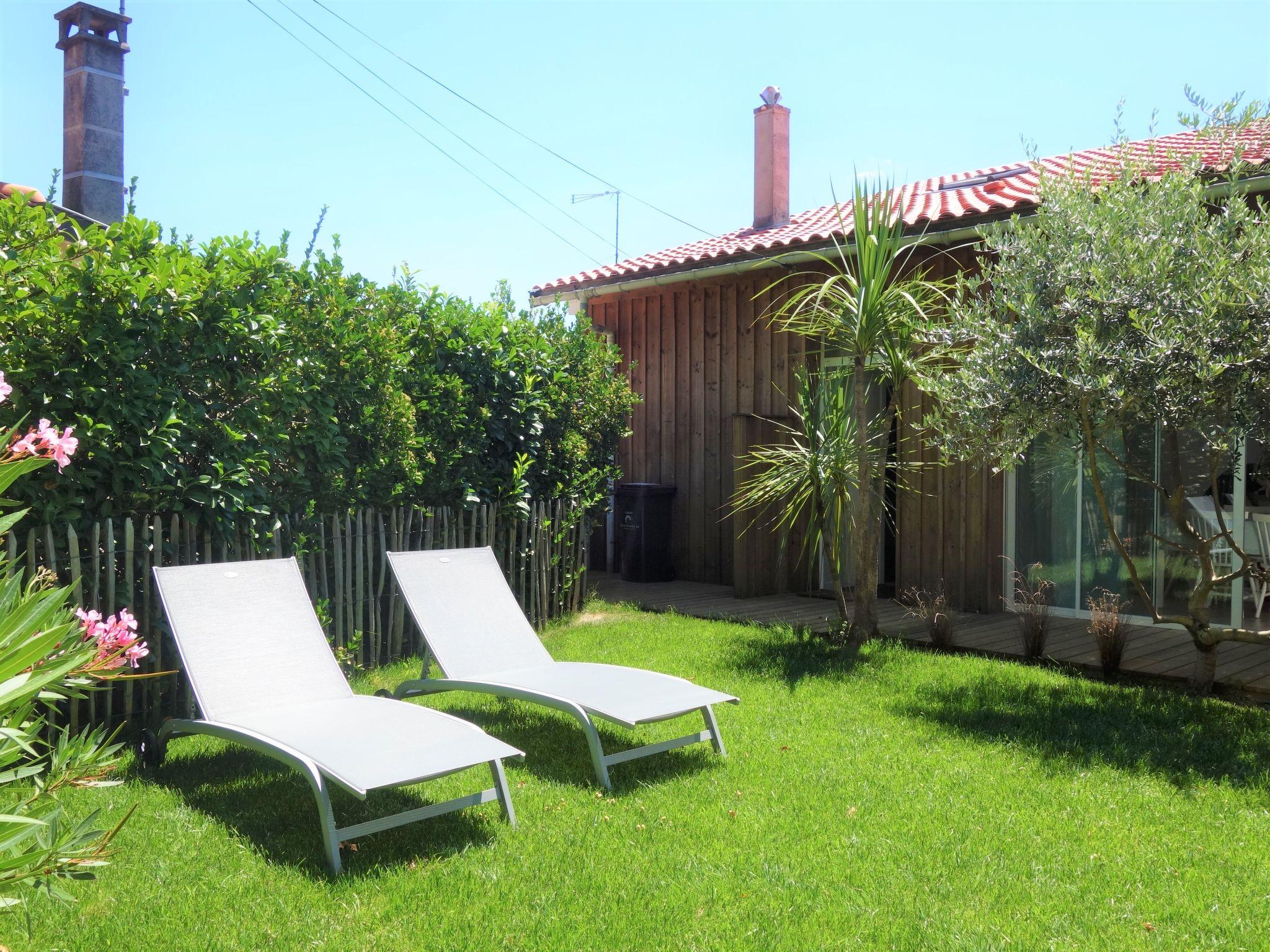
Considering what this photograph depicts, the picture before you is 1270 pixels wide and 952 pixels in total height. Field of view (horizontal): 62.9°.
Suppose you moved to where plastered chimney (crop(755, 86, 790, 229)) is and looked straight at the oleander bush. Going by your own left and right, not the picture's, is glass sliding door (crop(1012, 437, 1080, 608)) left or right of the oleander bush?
left

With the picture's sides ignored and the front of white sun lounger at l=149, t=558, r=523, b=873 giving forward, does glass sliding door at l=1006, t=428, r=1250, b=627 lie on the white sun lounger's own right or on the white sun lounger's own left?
on the white sun lounger's own left

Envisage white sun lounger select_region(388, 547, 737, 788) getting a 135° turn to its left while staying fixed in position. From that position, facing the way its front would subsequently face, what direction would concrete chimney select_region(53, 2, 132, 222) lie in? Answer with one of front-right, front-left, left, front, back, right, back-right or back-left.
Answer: front-left

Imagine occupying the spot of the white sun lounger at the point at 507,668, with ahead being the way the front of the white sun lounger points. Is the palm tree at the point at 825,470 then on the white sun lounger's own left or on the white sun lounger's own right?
on the white sun lounger's own left

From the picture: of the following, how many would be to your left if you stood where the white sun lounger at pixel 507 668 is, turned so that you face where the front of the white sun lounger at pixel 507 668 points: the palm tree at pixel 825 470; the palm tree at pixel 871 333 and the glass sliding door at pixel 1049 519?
3

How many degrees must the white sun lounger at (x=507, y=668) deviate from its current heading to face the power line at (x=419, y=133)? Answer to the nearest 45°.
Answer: approximately 135° to its left

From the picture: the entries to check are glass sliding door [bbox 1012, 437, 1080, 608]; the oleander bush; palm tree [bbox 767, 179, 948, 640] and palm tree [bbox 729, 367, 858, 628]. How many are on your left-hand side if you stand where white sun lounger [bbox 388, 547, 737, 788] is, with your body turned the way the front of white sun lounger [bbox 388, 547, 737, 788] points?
3

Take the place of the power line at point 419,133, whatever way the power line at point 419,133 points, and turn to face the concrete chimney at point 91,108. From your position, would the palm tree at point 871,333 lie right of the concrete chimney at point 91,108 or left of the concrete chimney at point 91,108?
left

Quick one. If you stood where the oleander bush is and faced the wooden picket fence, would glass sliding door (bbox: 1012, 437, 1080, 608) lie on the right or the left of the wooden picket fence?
right

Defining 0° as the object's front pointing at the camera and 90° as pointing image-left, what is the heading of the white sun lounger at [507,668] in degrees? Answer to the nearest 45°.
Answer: approximately 315°

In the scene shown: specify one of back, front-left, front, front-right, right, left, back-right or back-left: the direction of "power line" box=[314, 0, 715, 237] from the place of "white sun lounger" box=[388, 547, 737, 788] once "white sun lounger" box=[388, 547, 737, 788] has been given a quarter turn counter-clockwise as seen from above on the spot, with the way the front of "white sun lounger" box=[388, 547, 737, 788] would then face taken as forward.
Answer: front-left

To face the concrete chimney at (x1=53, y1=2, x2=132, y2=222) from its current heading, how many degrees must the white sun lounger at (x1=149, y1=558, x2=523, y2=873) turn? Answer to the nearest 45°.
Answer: approximately 135° to its left

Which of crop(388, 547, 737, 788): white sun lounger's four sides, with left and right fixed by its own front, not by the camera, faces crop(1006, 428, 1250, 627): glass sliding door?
left

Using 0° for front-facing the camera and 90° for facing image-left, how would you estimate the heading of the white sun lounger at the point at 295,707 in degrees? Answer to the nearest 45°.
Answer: approximately 315°
